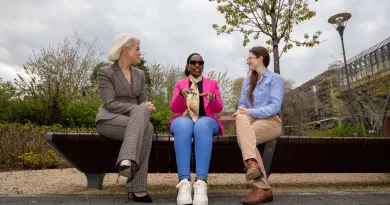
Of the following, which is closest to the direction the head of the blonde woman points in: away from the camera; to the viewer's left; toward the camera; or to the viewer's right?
to the viewer's right

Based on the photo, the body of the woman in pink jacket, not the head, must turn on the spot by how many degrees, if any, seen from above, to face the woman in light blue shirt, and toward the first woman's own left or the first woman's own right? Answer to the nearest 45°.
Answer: approximately 90° to the first woman's own left

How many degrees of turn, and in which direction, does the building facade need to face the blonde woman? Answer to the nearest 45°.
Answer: approximately 45° to its left

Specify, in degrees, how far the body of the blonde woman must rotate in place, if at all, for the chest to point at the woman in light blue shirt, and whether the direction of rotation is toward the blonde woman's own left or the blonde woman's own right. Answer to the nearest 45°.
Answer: approximately 45° to the blonde woman's own left

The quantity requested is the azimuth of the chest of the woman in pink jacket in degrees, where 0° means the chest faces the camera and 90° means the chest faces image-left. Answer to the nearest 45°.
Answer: approximately 0°

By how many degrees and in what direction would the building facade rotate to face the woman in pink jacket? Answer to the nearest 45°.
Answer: approximately 45° to its left

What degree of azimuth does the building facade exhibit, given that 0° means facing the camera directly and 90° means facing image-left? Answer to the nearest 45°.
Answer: approximately 45°

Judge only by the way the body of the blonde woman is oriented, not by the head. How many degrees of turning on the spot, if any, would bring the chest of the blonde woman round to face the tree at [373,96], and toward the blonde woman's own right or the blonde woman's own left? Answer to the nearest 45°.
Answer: approximately 90° to the blonde woman's own left

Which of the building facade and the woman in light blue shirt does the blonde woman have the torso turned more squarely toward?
the woman in light blue shirt

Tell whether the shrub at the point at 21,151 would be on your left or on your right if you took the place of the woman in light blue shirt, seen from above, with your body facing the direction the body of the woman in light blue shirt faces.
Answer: on your right

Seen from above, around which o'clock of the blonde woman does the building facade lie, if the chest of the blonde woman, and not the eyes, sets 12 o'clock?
The building facade is roughly at 9 o'clock from the blonde woman.

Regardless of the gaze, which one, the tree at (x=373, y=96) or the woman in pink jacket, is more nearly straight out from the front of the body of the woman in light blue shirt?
the woman in pink jacket

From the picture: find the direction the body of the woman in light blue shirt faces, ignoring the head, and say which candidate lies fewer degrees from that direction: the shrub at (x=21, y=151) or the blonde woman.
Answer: the blonde woman

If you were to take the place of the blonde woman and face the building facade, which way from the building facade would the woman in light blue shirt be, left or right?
right

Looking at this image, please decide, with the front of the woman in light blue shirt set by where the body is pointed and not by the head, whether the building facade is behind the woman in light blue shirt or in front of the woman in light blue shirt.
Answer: behind

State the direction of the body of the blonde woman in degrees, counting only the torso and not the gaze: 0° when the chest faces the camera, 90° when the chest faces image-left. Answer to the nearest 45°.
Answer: approximately 315°

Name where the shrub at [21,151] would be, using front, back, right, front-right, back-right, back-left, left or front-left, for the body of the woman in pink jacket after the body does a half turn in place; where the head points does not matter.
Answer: front-left
